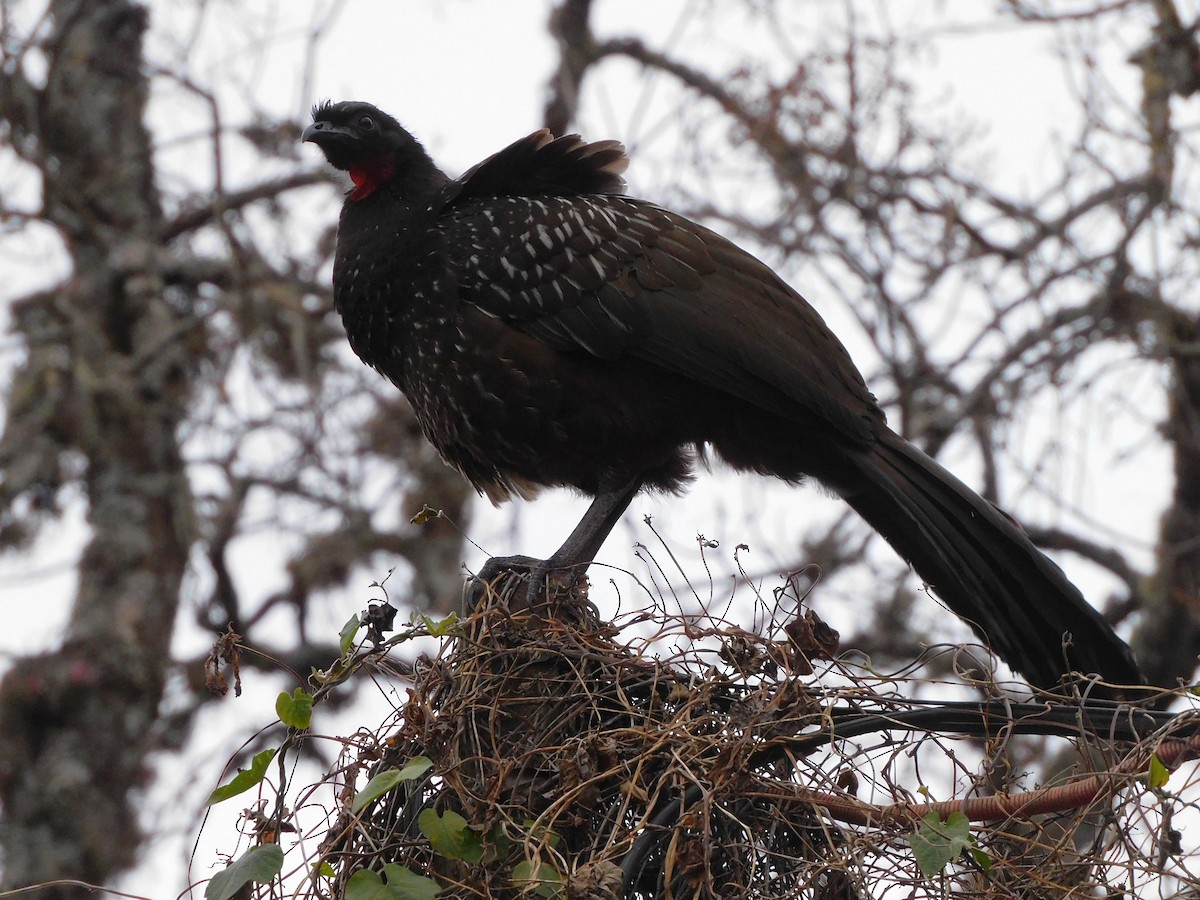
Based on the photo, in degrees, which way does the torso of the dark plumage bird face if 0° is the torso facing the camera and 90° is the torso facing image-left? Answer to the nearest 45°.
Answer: approximately 90°

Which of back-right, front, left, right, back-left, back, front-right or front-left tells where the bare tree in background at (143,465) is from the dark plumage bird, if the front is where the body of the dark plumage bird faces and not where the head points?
front-right
